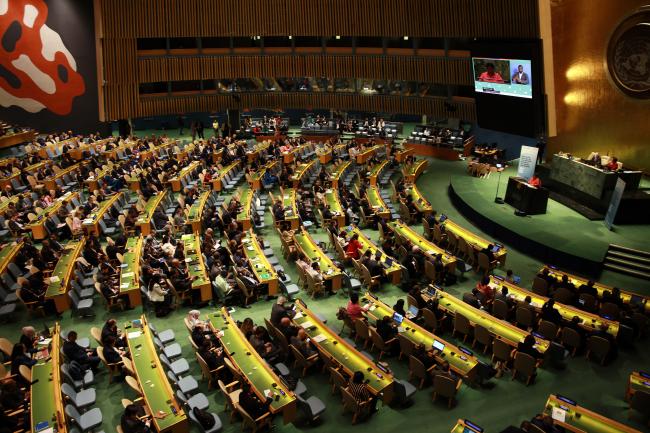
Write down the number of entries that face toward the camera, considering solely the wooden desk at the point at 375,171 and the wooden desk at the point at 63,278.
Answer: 0

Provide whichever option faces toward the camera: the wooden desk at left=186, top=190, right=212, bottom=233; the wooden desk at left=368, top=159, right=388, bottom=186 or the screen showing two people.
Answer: the screen showing two people

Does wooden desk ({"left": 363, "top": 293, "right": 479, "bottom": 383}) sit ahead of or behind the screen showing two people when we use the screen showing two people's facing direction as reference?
ahead

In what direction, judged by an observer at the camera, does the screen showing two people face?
facing the viewer
